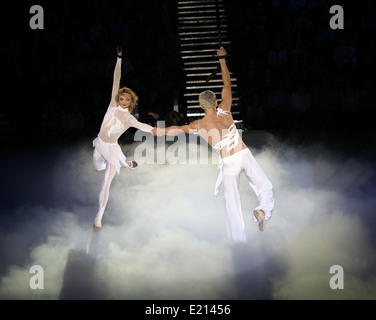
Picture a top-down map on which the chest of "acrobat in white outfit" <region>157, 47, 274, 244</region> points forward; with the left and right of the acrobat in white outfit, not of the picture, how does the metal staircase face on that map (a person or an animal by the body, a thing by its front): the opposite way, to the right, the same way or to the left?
the opposite way

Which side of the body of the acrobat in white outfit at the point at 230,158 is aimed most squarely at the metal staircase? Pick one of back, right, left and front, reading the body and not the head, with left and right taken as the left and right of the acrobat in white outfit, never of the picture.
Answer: front

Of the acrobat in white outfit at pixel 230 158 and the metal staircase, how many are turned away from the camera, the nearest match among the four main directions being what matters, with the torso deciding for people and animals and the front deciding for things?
1

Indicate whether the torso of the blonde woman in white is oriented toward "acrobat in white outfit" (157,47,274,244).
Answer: no

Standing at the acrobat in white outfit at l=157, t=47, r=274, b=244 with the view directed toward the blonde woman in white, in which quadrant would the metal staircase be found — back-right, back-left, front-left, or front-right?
front-right

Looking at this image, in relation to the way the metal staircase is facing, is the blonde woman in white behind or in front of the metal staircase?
in front

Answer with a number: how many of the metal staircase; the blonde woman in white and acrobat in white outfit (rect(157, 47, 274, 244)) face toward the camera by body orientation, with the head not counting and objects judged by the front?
2

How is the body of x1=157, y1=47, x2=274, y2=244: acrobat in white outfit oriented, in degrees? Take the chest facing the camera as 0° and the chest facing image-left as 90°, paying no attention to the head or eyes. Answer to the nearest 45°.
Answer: approximately 180°

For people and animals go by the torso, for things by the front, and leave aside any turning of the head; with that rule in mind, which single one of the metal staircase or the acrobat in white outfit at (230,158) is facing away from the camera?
the acrobat in white outfit

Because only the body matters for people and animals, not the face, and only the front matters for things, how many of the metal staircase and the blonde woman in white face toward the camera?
2

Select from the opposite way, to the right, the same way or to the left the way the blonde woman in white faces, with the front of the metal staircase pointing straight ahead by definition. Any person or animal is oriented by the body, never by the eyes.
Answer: the same way

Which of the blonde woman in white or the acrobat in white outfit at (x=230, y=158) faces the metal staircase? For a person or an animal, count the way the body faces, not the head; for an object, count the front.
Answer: the acrobat in white outfit

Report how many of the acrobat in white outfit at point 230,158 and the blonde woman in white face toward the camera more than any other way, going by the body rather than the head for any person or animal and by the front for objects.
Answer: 1

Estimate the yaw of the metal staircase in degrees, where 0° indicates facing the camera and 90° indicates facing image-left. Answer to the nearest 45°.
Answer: approximately 0°

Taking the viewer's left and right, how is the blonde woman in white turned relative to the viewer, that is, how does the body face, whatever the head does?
facing the viewer

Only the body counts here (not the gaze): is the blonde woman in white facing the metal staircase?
no
